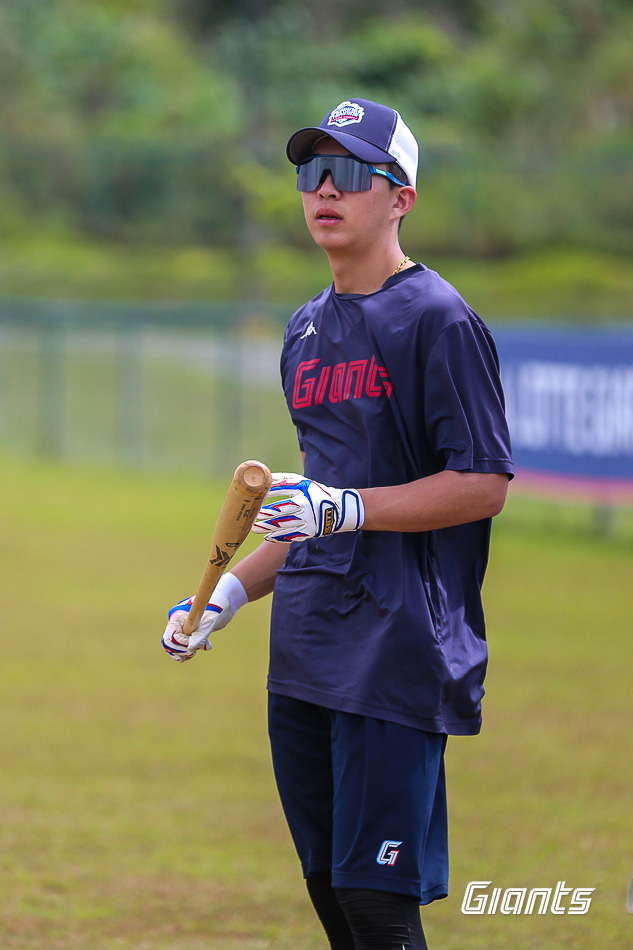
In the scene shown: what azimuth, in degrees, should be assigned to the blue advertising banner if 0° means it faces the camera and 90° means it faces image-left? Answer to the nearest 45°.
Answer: approximately 0°

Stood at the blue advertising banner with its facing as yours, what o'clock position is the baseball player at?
The baseball player is roughly at 12 o'clock from the blue advertising banner.

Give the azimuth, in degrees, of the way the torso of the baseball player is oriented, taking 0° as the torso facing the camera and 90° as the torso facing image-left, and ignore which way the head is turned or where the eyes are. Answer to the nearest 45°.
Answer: approximately 45°

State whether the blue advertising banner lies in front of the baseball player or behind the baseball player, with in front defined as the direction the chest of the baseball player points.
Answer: behind

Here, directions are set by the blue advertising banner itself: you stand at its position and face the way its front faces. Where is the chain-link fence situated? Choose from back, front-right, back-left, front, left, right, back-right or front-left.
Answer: back-right

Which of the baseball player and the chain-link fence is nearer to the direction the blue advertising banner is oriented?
the baseball player

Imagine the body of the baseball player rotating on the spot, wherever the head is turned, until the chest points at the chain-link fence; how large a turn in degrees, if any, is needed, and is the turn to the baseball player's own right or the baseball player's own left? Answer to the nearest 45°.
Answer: approximately 135° to the baseball player's own right
